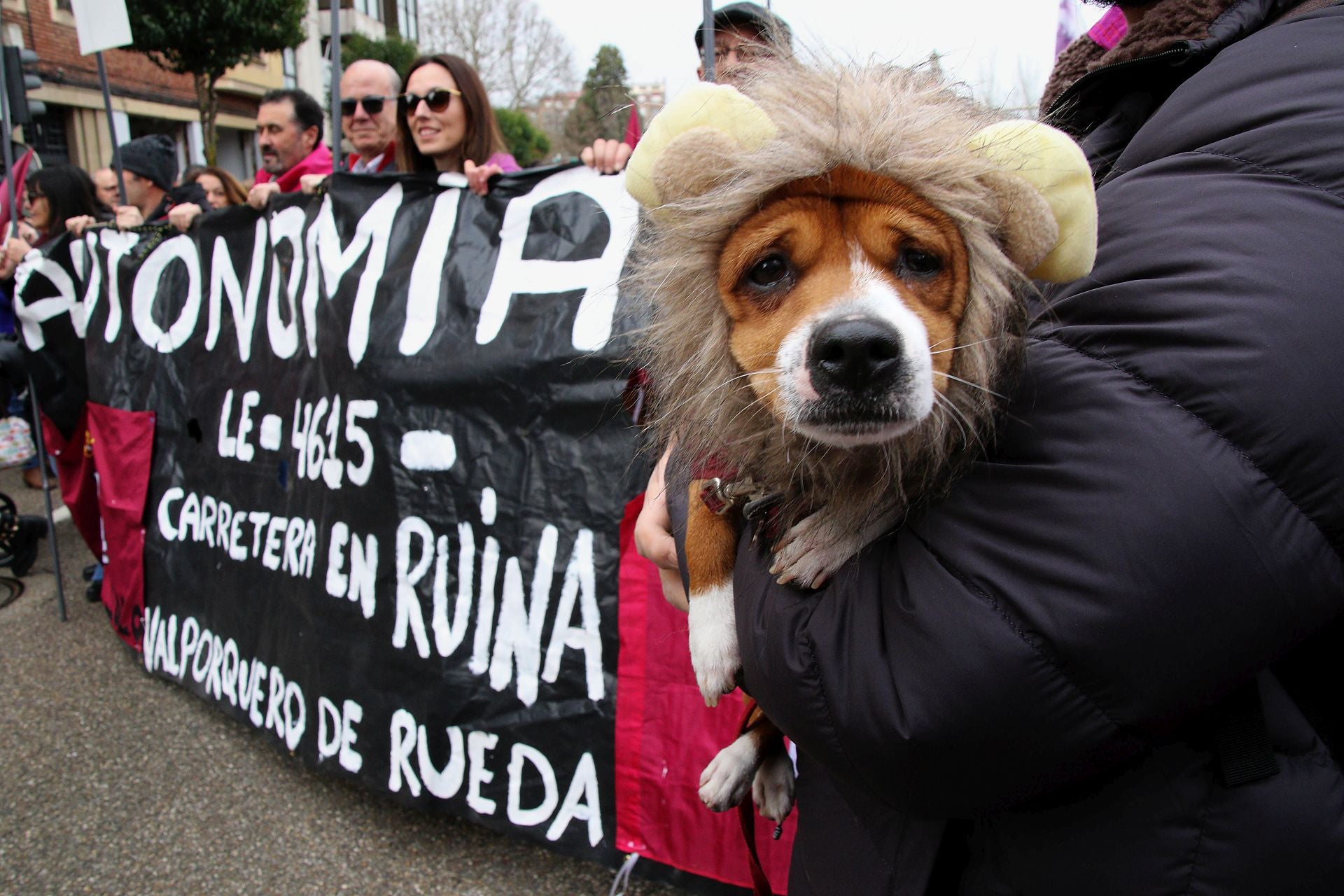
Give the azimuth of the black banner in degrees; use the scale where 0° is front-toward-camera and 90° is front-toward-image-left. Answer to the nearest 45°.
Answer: approximately 45°

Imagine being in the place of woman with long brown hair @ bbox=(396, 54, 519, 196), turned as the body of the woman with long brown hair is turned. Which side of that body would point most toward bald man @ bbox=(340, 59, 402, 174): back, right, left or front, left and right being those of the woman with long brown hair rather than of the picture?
right

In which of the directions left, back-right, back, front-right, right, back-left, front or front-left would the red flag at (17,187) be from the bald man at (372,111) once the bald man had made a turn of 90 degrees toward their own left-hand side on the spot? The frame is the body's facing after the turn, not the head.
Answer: back

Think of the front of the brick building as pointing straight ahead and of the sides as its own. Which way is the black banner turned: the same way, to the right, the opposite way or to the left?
to the right

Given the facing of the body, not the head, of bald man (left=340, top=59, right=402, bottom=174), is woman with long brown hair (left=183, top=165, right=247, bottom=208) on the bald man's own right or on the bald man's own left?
on the bald man's own right

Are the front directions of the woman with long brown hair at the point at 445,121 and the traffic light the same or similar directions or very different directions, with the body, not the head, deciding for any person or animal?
very different directions

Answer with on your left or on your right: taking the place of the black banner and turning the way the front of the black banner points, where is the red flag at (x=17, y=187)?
on your right

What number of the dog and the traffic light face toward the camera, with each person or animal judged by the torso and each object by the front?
1

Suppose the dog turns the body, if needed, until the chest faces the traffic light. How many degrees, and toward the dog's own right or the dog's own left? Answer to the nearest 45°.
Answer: approximately 135° to the dog's own right

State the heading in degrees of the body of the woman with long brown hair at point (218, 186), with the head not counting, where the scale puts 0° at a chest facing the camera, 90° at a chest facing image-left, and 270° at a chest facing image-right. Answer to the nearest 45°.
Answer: approximately 45°
